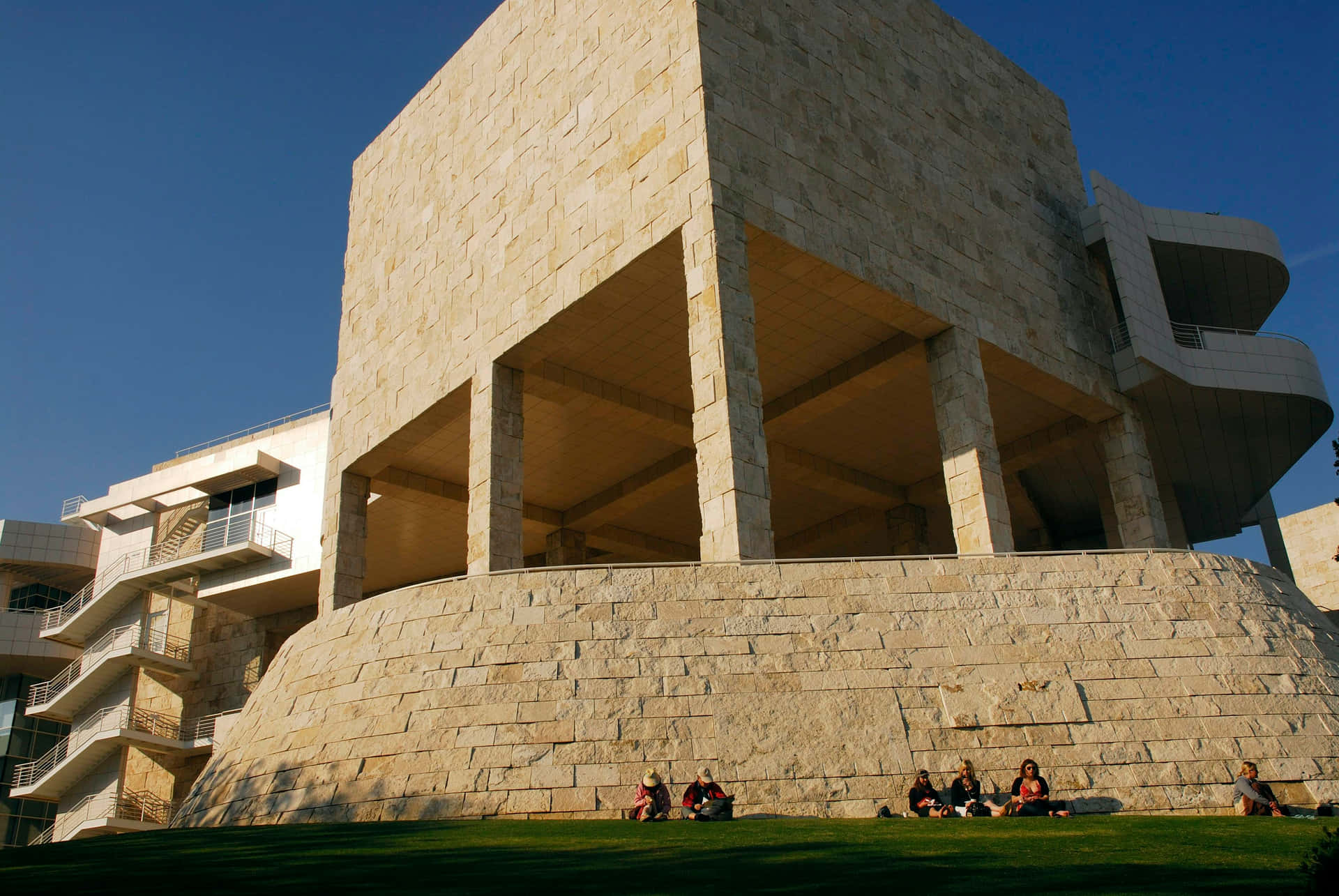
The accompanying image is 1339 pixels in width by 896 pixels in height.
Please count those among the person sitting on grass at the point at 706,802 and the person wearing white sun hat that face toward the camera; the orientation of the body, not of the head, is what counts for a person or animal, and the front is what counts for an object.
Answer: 2

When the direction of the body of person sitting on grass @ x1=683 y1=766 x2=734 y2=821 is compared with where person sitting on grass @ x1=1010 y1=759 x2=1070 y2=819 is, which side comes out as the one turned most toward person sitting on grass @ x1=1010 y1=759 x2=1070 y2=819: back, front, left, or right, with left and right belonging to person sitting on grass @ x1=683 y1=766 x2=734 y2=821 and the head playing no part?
left

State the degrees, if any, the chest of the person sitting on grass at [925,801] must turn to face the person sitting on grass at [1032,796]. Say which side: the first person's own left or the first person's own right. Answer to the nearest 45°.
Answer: approximately 45° to the first person's own left

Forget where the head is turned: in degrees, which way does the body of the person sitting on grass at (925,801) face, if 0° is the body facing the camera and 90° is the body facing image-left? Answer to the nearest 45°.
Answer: approximately 315°

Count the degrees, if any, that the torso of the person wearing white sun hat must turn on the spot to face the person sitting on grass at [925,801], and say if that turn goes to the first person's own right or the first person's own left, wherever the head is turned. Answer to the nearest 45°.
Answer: approximately 90° to the first person's own left

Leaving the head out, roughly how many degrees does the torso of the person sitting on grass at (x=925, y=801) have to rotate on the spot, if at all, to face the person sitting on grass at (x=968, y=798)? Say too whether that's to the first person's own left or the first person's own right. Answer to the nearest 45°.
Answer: approximately 90° to the first person's own left
